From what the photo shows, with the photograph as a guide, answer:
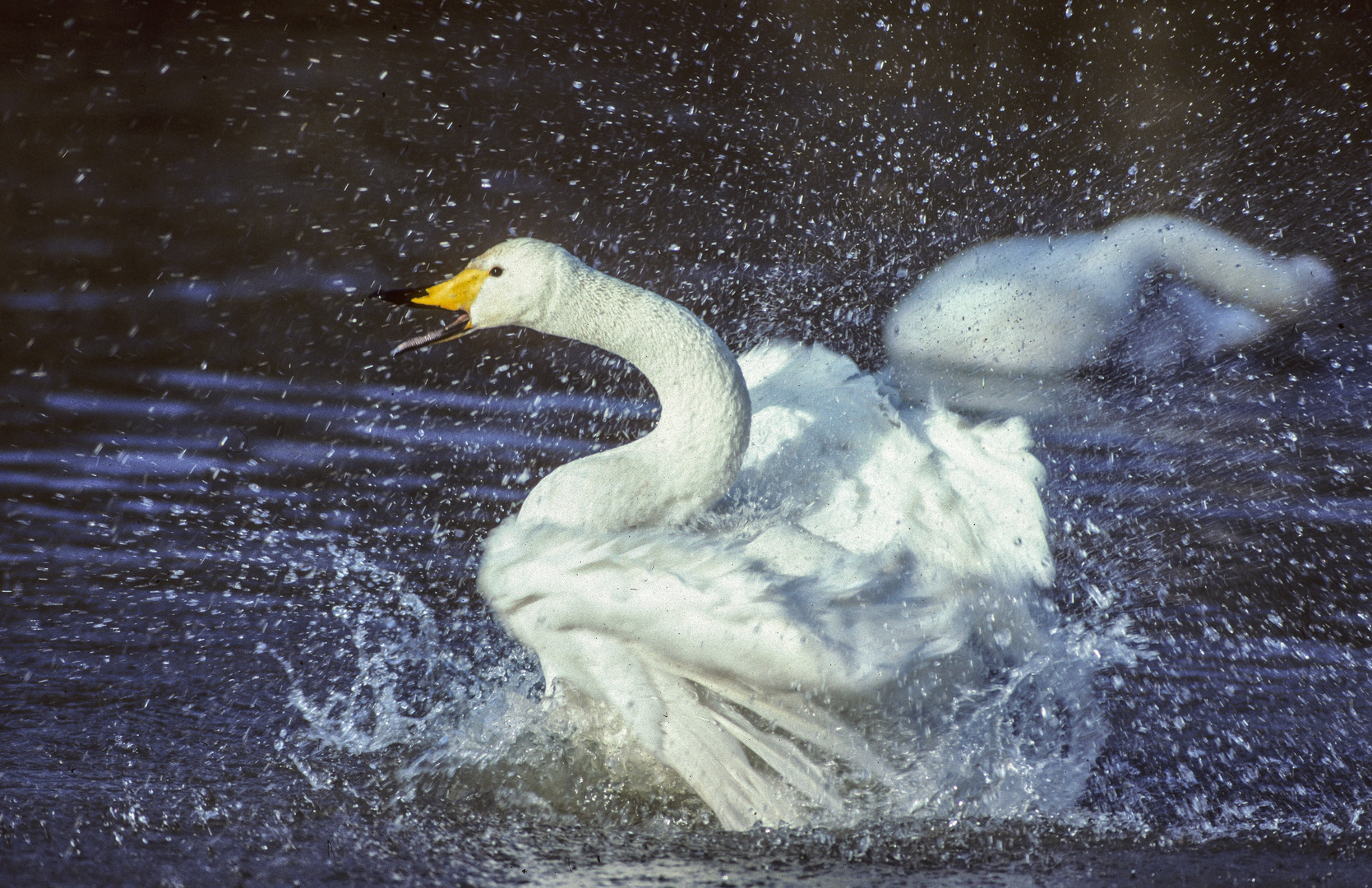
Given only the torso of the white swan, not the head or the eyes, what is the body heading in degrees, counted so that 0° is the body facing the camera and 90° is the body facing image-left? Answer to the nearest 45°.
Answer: approximately 90°
